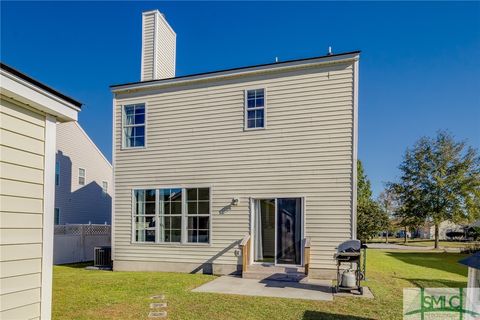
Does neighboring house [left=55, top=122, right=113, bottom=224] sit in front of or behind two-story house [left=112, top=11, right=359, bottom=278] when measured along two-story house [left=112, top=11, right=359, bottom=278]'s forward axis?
in front

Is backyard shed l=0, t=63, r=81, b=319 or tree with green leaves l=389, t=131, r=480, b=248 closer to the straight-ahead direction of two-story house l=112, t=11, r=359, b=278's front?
the tree with green leaves

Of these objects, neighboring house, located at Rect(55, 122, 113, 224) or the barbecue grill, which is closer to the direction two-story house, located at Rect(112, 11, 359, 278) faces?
the neighboring house

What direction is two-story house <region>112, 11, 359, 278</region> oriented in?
away from the camera

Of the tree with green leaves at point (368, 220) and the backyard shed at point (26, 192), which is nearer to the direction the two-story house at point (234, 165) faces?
the tree with green leaves

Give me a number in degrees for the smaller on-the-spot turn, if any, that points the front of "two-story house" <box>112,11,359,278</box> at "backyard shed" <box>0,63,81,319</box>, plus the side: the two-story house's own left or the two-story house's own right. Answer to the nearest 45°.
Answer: approximately 180°
